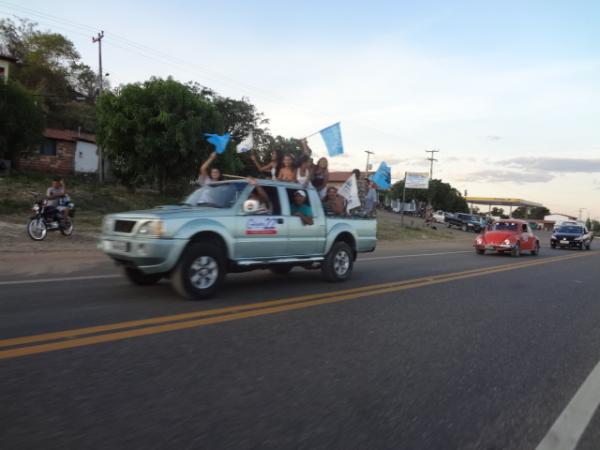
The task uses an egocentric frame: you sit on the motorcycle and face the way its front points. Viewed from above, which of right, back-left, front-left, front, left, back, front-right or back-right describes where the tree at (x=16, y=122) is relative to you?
back-right

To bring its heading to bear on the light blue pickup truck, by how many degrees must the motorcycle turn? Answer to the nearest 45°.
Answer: approximately 45° to its left

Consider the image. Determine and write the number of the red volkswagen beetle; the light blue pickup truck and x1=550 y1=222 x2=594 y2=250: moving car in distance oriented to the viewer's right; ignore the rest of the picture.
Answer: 0

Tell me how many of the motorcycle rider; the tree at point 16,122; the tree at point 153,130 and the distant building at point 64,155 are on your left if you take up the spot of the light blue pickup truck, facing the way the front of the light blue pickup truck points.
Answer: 0

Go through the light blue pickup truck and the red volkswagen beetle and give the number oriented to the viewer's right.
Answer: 0

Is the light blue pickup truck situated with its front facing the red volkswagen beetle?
no

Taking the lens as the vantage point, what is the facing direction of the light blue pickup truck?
facing the viewer and to the left of the viewer

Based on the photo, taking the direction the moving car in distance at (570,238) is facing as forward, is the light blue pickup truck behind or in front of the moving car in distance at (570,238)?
in front

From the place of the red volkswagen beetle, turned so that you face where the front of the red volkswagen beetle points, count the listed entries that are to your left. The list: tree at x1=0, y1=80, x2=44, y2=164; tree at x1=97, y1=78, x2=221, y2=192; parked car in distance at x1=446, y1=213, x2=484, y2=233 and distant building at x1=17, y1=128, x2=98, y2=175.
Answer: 0

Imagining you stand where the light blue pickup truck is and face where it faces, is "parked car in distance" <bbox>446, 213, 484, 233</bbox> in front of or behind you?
behind

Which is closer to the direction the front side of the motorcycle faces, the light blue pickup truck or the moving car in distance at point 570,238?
the light blue pickup truck

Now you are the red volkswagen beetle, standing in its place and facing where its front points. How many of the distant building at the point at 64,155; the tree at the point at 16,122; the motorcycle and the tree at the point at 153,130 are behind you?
0

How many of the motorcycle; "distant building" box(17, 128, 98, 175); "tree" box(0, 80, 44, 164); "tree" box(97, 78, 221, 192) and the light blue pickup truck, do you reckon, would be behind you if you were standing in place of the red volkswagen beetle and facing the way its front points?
0

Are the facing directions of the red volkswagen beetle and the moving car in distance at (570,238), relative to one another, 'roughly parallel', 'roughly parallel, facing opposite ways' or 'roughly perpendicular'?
roughly parallel
